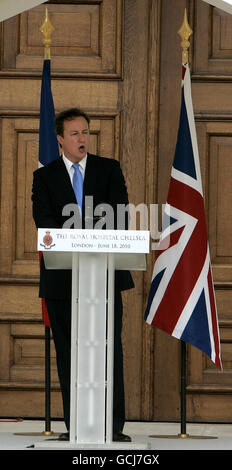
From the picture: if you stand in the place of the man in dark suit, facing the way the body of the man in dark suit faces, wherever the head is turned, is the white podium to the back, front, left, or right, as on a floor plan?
front

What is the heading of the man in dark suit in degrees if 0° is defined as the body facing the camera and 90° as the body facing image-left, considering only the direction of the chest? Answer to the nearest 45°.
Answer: approximately 0°

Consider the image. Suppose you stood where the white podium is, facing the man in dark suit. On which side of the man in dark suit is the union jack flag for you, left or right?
right

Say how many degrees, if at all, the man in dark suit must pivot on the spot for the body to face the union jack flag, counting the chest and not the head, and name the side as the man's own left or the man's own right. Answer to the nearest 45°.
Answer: approximately 135° to the man's own left

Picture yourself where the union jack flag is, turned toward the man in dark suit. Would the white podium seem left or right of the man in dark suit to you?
left

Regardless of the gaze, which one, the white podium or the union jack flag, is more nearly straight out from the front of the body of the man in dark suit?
the white podium
